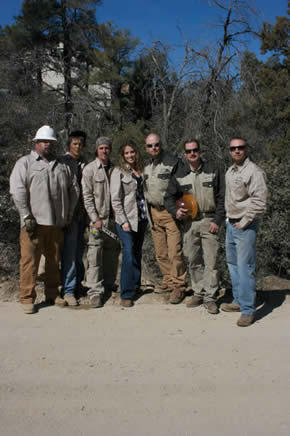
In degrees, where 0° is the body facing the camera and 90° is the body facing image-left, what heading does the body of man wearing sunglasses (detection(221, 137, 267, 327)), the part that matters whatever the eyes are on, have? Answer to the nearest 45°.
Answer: approximately 45°

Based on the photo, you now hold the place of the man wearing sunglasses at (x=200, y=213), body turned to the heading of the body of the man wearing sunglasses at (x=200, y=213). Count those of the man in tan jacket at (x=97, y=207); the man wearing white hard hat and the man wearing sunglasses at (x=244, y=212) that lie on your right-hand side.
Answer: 2

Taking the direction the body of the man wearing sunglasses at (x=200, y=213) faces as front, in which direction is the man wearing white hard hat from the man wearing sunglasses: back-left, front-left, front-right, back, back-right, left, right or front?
right

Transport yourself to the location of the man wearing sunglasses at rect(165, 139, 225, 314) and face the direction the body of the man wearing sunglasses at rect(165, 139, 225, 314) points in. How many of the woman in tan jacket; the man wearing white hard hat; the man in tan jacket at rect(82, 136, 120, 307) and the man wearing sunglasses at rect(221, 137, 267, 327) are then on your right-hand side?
3

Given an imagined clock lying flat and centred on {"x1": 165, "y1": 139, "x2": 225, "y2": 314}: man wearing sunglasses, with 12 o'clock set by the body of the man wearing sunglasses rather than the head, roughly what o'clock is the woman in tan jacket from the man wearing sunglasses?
The woman in tan jacket is roughly at 3 o'clock from the man wearing sunglasses.

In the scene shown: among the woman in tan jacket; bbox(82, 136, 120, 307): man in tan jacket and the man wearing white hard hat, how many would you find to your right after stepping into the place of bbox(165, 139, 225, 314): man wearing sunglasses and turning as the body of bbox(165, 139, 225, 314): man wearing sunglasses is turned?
3

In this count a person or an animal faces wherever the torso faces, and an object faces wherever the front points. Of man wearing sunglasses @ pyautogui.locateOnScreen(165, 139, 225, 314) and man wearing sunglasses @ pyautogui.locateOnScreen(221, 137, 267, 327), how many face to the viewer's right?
0

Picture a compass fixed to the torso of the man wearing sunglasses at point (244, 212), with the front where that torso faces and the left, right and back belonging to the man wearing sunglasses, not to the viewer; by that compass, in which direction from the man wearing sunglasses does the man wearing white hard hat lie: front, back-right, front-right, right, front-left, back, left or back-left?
front-right

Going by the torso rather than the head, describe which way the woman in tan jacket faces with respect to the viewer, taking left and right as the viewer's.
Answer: facing the viewer and to the right of the viewer

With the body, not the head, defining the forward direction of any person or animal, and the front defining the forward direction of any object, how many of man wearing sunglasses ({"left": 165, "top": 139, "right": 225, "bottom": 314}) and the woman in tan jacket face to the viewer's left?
0
